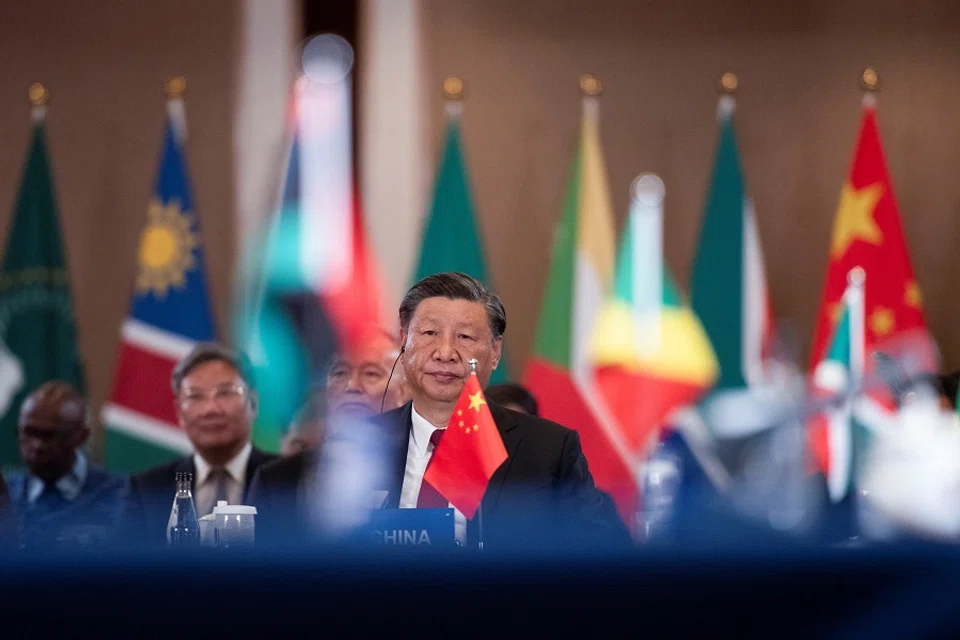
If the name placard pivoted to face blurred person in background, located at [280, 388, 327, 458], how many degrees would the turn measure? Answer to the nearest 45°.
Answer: approximately 180°

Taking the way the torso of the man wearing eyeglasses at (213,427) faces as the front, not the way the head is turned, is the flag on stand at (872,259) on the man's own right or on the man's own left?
on the man's own left

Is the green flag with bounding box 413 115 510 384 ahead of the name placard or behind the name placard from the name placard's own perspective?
behind

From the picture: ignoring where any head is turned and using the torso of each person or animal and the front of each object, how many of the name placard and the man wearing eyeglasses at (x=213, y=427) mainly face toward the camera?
2

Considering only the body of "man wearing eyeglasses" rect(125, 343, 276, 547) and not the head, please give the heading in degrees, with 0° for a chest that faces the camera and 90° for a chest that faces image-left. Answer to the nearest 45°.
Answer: approximately 0°

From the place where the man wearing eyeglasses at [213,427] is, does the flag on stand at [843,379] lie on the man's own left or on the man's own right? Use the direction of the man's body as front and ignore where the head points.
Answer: on the man's own left
